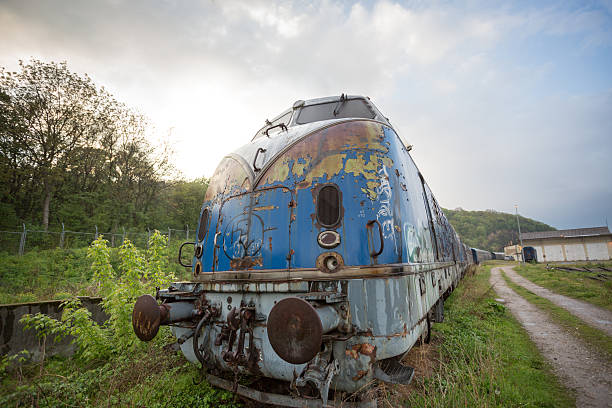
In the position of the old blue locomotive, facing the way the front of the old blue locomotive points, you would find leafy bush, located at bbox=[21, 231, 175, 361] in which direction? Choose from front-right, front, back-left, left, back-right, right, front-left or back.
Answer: right

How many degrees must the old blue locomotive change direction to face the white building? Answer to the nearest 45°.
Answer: approximately 180°

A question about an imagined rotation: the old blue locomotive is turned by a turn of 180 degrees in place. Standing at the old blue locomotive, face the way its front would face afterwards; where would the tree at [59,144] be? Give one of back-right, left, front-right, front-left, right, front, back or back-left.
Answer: left

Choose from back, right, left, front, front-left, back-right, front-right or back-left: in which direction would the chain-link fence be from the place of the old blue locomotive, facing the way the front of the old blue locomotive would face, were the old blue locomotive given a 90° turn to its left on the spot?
back

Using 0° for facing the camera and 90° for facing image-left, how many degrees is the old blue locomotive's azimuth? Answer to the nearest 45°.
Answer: approximately 45°
